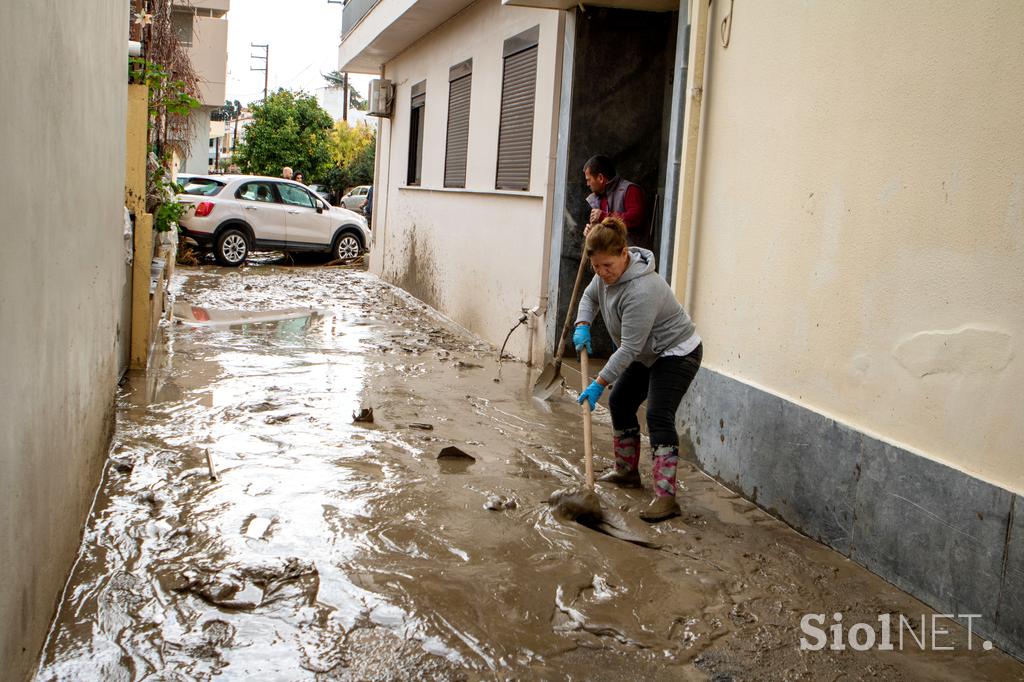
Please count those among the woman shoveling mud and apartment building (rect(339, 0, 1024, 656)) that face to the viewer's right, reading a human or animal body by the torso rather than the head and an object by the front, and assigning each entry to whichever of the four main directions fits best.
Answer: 0

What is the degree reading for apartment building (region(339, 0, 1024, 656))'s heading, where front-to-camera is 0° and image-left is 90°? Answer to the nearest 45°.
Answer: approximately 45°

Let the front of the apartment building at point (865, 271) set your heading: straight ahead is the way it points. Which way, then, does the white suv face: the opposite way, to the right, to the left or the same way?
the opposite way

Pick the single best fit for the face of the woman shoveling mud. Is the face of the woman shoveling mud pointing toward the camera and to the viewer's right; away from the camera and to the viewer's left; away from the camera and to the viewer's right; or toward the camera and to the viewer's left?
toward the camera and to the viewer's left

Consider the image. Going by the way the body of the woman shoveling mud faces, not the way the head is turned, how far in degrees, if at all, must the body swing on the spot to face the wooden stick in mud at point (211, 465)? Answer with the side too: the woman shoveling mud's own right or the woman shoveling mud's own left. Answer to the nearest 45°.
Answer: approximately 45° to the woman shoveling mud's own right

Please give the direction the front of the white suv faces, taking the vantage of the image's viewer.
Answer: facing away from the viewer and to the right of the viewer

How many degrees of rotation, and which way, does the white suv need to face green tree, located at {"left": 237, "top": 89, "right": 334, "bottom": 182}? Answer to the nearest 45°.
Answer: approximately 45° to its left

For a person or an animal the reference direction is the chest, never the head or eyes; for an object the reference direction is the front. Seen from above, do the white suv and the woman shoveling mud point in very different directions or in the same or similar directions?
very different directions
